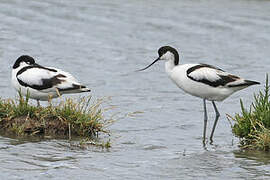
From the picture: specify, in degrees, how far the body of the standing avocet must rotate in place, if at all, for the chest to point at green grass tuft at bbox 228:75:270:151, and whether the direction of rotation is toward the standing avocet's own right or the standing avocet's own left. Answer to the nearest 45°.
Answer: approximately 135° to the standing avocet's own left

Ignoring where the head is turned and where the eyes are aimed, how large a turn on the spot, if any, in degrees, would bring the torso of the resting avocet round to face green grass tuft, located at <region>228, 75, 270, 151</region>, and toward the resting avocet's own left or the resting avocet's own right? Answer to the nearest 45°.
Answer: approximately 135° to the resting avocet's own left

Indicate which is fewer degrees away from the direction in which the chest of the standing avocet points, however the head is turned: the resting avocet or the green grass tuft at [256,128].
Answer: the resting avocet

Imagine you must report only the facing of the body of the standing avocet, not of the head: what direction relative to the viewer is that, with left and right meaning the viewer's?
facing to the left of the viewer

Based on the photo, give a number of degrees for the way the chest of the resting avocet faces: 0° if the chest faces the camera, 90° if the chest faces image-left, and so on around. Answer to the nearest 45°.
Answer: approximately 90°

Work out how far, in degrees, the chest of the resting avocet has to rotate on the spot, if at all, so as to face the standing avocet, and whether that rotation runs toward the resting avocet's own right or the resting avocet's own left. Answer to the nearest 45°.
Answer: approximately 180°

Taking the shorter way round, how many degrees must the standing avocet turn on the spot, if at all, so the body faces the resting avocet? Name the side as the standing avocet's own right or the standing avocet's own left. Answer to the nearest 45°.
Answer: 0° — it already faces it

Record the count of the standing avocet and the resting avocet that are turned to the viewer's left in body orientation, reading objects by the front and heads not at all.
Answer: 2
